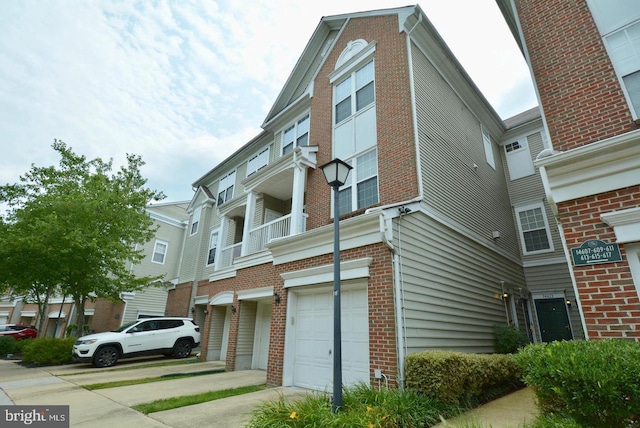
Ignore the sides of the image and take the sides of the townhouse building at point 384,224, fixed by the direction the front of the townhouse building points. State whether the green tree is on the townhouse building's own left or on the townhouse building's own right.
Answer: on the townhouse building's own right

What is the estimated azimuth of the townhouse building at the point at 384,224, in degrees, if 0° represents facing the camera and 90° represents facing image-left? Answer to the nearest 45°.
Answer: approximately 45°

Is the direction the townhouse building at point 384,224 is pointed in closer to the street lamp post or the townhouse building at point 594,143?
the street lamp post

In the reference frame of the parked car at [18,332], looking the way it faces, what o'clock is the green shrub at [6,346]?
The green shrub is roughly at 9 o'clock from the parked car.

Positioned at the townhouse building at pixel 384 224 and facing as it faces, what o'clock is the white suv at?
The white suv is roughly at 2 o'clock from the townhouse building.

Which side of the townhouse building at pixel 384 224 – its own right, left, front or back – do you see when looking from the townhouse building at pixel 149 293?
right

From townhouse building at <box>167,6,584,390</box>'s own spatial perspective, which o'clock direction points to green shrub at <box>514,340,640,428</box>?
The green shrub is roughly at 10 o'clock from the townhouse building.
